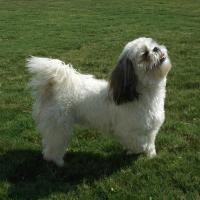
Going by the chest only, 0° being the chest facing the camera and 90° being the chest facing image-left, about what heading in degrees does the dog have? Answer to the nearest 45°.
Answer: approximately 270°
